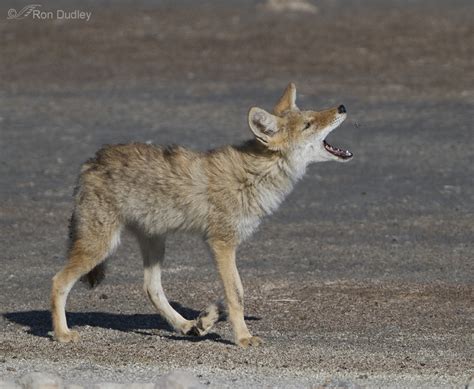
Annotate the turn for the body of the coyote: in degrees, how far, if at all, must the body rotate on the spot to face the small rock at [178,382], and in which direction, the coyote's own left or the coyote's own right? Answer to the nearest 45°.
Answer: approximately 90° to the coyote's own right

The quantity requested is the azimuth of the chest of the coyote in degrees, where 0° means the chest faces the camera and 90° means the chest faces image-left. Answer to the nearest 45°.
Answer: approximately 270°

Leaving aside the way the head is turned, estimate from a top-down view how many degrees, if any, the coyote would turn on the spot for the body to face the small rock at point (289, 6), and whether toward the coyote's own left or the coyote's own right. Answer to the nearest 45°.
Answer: approximately 90° to the coyote's own left

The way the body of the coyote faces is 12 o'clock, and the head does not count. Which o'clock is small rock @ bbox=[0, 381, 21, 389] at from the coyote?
The small rock is roughly at 4 o'clock from the coyote.
